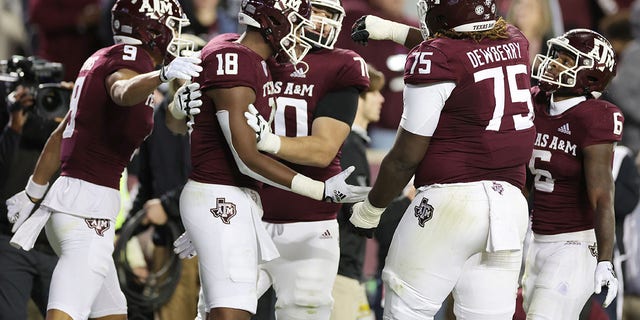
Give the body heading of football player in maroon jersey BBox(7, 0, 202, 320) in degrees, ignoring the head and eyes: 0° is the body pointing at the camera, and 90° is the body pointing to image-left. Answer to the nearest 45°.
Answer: approximately 270°

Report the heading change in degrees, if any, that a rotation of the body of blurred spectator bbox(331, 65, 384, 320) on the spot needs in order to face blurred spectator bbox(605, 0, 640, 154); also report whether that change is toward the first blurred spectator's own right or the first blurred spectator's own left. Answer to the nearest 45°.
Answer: approximately 45° to the first blurred spectator's own left

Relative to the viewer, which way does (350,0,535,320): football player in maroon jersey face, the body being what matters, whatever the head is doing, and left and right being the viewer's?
facing away from the viewer and to the left of the viewer

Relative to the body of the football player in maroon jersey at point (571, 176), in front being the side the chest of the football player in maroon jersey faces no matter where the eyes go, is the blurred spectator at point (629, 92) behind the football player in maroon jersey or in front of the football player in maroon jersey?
behind

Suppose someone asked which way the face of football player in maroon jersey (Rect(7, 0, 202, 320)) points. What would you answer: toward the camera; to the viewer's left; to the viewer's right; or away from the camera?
to the viewer's right
